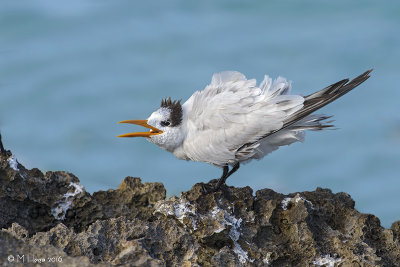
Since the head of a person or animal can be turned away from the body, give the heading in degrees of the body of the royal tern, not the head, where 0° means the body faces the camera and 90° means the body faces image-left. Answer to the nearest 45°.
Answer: approximately 90°
